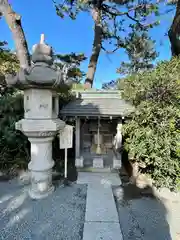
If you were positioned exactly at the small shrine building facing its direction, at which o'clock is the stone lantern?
The stone lantern is roughly at 1 o'clock from the small shrine building.

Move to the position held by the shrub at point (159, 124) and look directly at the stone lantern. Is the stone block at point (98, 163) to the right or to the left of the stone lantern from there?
right

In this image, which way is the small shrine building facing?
toward the camera

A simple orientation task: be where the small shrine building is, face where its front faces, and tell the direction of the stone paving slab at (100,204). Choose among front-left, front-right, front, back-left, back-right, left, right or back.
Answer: front

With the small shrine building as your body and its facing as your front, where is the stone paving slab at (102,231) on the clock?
The stone paving slab is roughly at 12 o'clock from the small shrine building.

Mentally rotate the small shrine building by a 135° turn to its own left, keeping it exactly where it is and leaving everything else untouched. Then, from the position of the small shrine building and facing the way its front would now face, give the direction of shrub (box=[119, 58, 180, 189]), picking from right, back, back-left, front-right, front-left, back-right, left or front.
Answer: right
